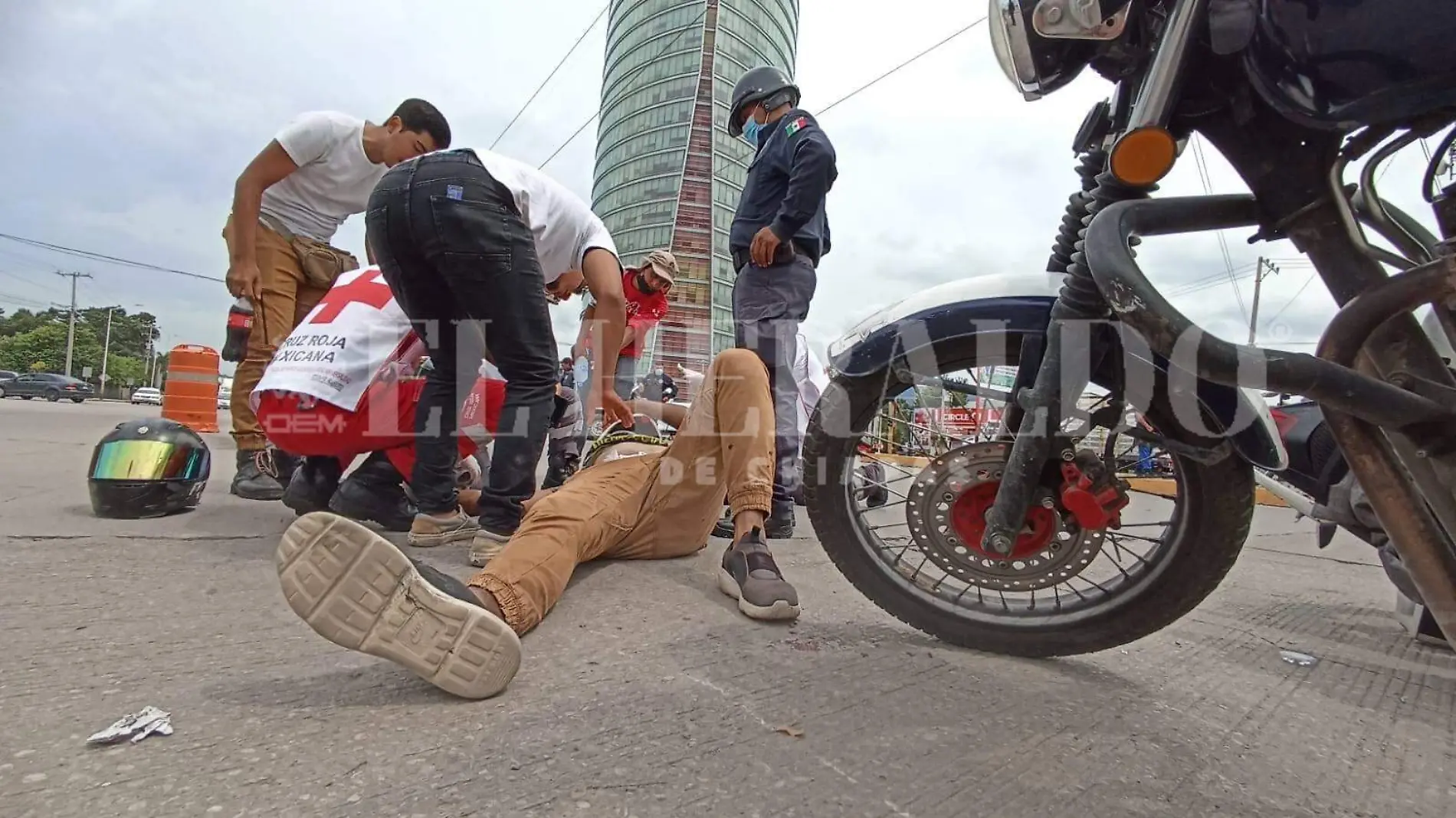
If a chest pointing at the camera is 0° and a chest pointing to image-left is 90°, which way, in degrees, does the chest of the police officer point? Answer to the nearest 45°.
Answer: approximately 90°

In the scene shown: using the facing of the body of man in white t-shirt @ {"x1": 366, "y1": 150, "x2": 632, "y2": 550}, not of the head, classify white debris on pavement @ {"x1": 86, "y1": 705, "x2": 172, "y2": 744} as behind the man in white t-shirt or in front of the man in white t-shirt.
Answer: behind

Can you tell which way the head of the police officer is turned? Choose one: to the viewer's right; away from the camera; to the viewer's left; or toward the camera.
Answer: to the viewer's left

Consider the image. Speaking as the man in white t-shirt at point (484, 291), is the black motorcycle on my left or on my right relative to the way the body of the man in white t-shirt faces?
on my right

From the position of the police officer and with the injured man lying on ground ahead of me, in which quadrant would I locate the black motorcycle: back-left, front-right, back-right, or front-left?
front-left

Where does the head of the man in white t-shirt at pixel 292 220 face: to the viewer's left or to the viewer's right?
to the viewer's right

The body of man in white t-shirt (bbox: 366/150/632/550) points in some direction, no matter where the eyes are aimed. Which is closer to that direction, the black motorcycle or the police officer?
the police officer

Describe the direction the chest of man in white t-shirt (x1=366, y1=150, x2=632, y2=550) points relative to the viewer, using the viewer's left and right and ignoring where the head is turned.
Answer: facing away from the viewer and to the right of the viewer

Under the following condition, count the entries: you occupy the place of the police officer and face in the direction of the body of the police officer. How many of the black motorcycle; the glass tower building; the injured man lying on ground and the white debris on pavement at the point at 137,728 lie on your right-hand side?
1

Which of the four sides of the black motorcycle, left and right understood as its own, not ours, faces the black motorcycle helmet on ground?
front

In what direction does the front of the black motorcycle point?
to the viewer's left

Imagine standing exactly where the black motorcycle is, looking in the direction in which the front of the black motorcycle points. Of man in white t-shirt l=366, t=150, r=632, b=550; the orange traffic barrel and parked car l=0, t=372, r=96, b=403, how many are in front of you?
3

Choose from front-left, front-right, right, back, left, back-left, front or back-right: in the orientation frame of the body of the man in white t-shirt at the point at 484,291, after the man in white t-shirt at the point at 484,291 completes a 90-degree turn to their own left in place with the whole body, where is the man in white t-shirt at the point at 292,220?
front
